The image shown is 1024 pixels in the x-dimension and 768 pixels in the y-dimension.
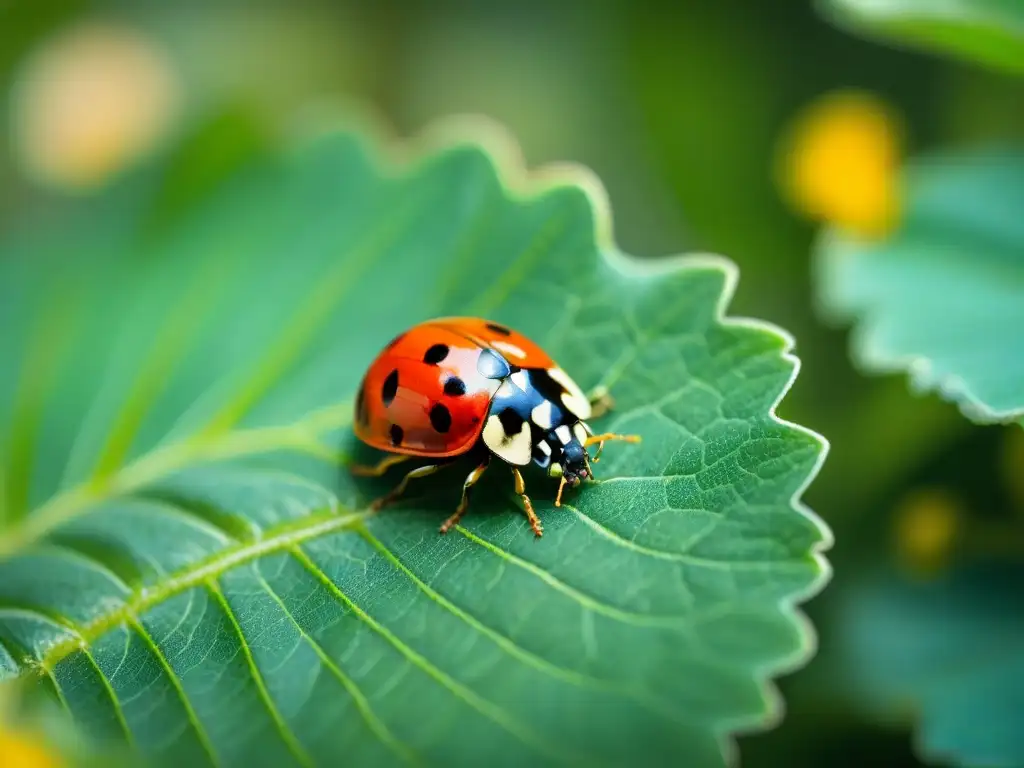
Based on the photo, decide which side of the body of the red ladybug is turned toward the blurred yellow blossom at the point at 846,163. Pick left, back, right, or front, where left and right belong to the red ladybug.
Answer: left

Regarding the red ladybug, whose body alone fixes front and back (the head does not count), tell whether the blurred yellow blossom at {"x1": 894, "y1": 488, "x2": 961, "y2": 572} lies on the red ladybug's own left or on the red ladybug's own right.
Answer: on the red ladybug's own left

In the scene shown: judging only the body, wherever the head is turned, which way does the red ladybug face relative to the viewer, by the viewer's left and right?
facing the viewer and to the right of the viewer

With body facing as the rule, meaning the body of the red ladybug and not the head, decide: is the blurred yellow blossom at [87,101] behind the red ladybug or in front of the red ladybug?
behind
